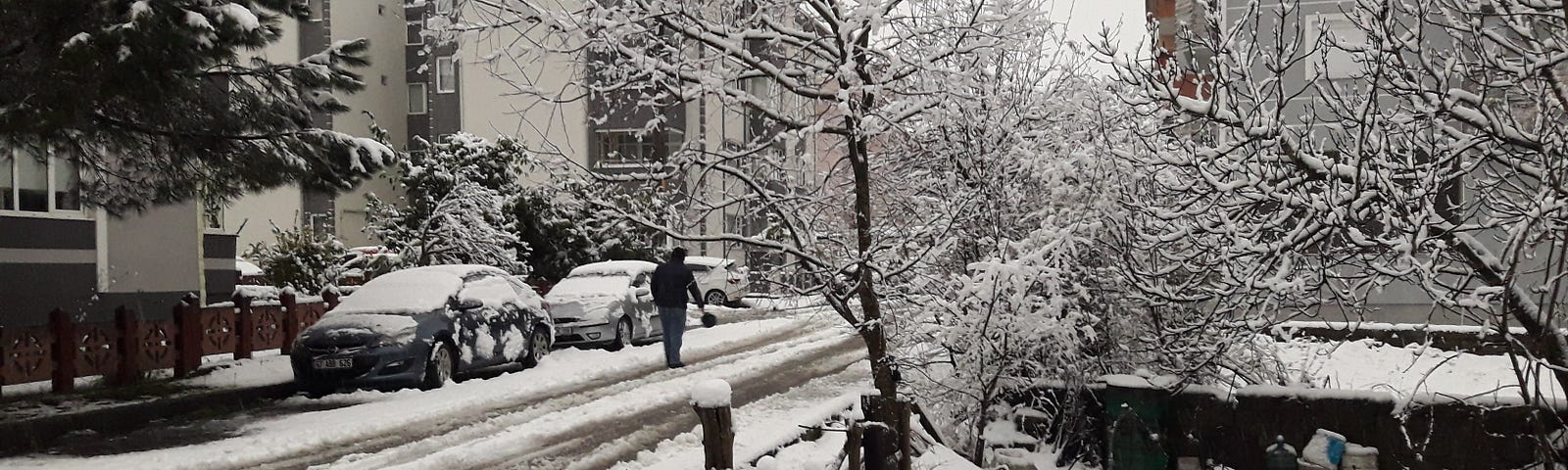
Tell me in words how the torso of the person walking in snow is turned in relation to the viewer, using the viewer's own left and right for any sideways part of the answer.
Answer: facing away from the viewer and to the right of the viewer

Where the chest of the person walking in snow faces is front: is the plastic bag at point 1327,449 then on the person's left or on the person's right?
on the person's right

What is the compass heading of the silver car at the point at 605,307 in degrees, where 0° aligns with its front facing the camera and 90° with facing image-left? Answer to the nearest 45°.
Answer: approximately 45°

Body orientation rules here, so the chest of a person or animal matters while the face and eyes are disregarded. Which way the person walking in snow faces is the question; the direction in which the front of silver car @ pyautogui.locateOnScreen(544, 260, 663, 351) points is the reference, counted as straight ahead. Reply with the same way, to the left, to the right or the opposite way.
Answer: the opposite way

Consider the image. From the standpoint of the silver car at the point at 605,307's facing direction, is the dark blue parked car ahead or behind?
ahead

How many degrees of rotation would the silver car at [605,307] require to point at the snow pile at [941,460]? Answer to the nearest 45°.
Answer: approximately 45° to its left

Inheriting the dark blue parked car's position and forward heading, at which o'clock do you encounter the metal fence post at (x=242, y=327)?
The metal fence post is roughly at 3 o'clock from the dark blue parked car.

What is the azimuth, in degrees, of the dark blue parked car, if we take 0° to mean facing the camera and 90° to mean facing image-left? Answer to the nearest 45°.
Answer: approximately 45°
